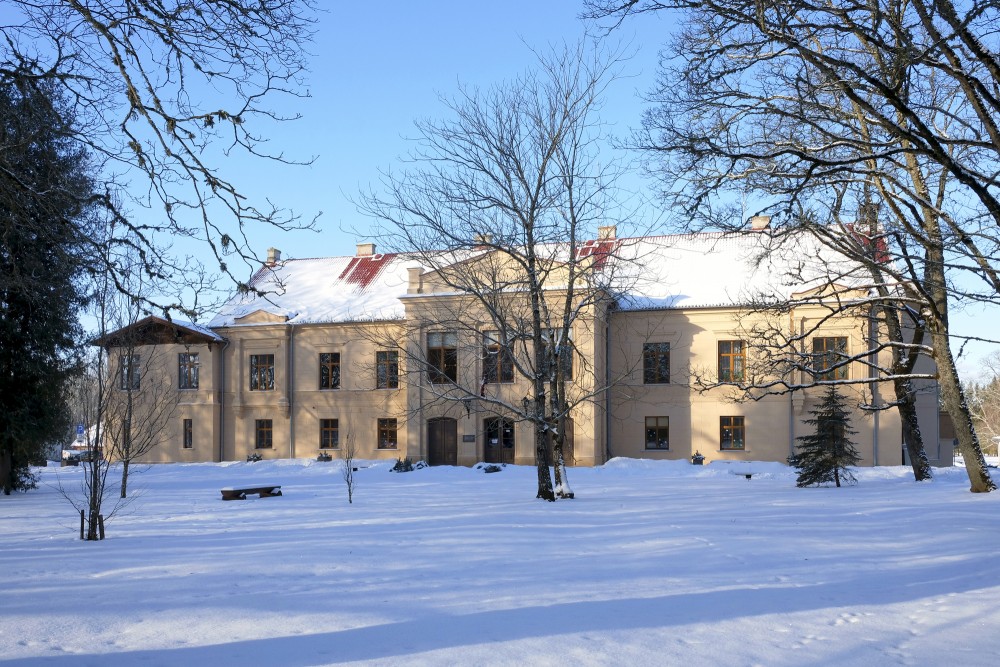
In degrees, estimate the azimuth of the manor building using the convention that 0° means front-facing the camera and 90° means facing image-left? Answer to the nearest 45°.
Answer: approximately 0°

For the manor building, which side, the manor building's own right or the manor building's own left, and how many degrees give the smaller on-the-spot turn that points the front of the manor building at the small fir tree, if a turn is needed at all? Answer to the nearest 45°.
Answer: approximately 45° to the manor building's own left

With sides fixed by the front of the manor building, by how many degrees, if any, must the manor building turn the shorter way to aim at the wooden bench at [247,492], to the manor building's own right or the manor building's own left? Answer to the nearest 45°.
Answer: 0° — it already faces it
